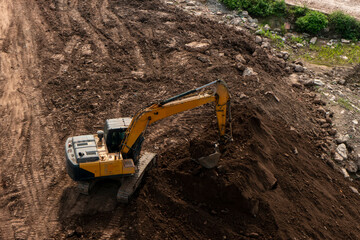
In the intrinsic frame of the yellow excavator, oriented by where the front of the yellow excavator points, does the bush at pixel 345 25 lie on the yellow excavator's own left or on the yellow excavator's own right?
on the yellow excavator's own left

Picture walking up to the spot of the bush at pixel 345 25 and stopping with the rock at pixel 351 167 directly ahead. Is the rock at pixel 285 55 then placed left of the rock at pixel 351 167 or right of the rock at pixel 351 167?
right

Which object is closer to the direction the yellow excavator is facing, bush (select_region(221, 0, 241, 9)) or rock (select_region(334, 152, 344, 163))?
the rock

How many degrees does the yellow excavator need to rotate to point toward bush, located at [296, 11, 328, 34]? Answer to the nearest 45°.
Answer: approximately 45° to its left

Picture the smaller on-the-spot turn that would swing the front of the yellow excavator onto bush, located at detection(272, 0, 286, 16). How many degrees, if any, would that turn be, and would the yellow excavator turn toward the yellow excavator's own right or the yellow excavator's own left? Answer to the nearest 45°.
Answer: approximately 45° to the yellow excavator's own left

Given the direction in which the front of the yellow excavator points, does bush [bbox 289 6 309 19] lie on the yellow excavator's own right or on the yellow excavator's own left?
on the yellow excavator's own left

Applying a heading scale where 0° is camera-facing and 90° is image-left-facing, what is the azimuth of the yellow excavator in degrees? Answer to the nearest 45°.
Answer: approximately 270°

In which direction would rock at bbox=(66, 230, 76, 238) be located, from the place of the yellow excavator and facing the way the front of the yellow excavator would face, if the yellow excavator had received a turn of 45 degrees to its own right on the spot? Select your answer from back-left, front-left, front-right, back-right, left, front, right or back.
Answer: right

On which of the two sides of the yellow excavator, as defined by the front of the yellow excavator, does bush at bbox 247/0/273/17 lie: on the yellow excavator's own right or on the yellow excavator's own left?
on the yellow excavator's own left
